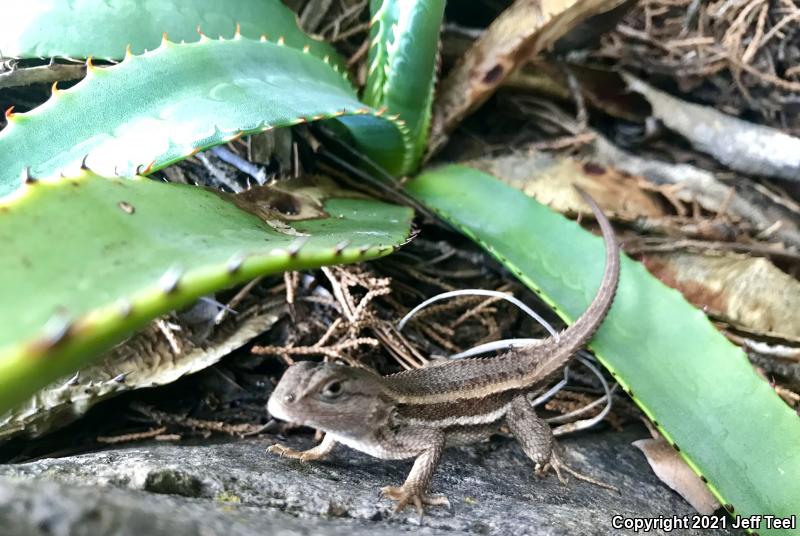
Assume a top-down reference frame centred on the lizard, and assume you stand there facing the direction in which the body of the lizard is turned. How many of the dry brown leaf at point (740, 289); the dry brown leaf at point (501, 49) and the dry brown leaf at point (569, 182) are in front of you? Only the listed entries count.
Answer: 0

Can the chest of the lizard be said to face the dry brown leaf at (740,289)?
no

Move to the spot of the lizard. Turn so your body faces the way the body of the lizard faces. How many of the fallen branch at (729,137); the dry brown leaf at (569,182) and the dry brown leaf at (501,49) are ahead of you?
0

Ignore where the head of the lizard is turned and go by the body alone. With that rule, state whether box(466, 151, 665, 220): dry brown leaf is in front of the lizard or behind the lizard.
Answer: behind

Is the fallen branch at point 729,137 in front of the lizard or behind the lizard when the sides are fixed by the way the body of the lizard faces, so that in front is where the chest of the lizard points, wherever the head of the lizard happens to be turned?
behind

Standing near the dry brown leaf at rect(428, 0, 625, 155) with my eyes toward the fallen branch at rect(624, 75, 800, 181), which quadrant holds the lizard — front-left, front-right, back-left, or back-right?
back-right

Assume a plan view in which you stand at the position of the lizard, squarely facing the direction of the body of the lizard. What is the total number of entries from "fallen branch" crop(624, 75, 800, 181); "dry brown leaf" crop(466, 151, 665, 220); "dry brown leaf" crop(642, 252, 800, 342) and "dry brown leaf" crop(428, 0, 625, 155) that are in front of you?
0

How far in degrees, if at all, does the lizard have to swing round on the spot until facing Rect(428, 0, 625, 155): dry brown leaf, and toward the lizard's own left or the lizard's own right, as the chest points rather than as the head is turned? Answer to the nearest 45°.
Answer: approximately 135° to the lizard's own right

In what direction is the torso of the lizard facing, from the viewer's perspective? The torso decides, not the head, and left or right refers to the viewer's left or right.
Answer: facing the viewer and to the left of the viewer
